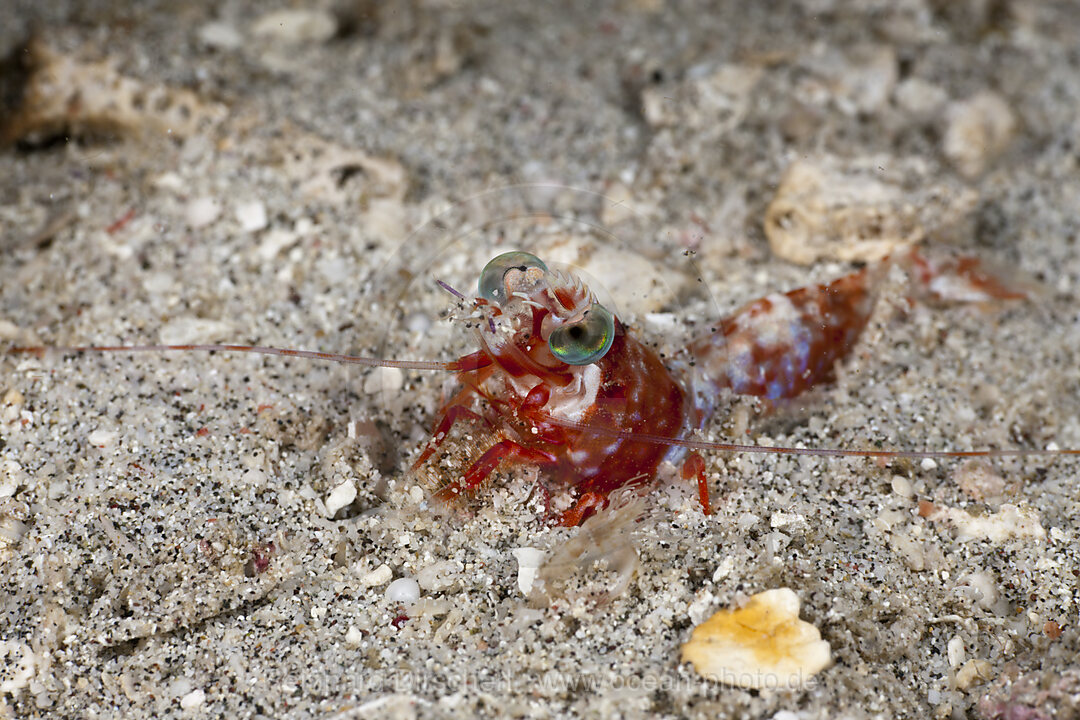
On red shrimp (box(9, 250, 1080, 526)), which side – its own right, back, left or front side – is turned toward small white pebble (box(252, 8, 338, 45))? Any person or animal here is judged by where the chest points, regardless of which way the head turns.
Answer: right

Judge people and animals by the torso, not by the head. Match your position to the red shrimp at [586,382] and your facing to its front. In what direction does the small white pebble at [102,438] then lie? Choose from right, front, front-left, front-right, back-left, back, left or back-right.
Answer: front-right

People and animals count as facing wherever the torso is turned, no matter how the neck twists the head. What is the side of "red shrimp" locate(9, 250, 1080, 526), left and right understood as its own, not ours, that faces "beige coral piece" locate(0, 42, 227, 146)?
right

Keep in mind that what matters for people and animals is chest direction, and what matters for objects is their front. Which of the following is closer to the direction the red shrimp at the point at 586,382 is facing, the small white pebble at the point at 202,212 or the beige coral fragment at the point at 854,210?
the small white pebble

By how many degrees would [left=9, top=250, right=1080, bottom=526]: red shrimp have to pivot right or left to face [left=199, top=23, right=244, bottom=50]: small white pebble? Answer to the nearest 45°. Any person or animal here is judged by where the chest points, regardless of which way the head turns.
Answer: approximately 90° to its right

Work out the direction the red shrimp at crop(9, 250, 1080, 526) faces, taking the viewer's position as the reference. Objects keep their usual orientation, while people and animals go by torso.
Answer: facing the viewer and to the left of the viewer

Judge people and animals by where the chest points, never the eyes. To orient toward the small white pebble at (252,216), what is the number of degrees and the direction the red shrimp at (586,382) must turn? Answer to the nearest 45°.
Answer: approximately 90° to its right

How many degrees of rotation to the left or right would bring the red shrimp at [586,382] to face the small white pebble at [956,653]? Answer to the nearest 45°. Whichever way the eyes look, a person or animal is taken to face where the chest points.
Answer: approximately 90° to its left
